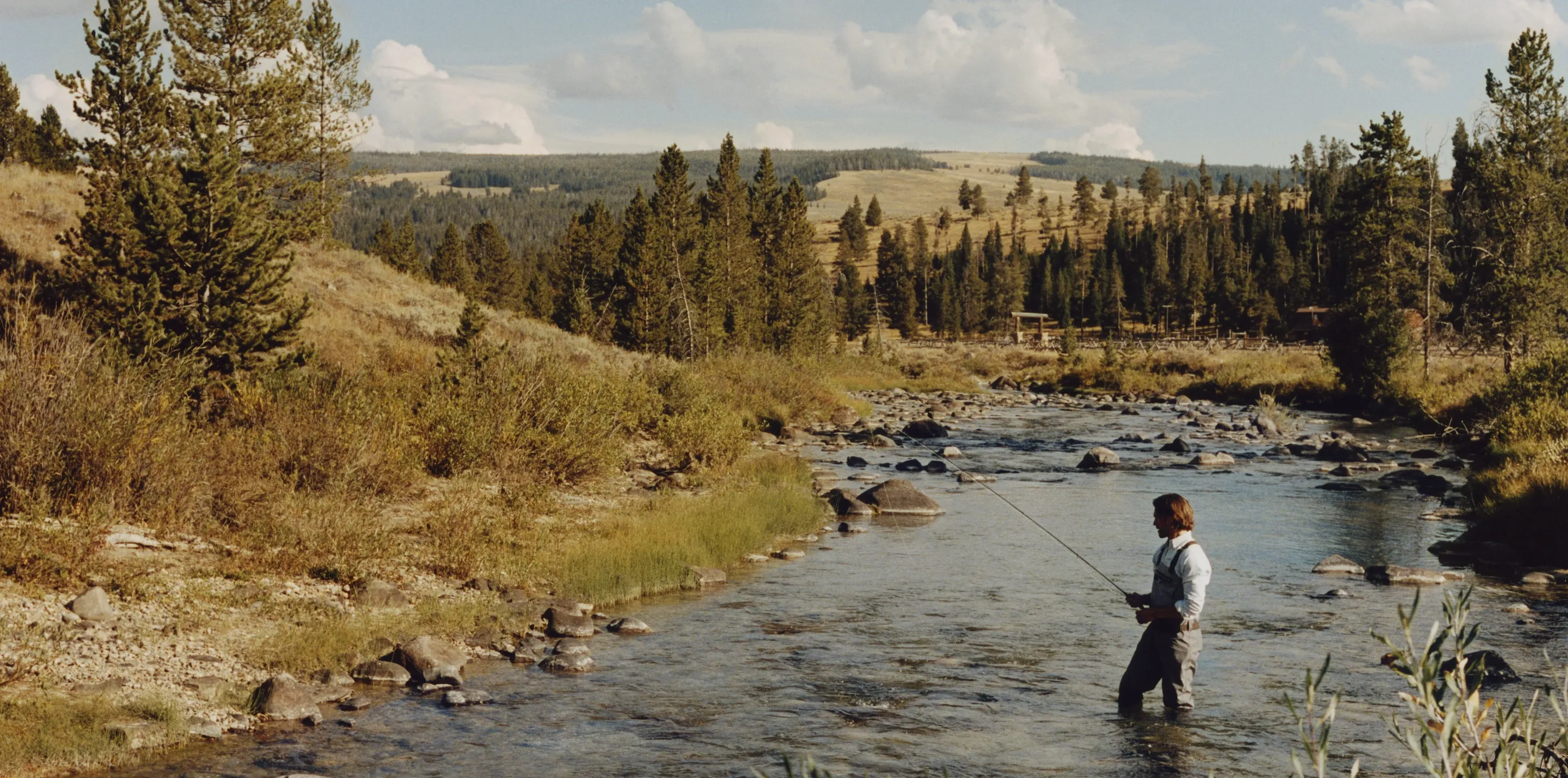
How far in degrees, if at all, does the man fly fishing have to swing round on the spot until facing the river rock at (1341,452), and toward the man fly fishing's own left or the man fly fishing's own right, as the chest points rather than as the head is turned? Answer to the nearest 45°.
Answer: approximately 90° to the man fly fishing's own right

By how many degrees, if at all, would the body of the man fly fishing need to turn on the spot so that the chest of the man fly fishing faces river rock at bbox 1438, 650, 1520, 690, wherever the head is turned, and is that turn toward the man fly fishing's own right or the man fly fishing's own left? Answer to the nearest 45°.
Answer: approximately 135° to the man fly fishing's own right

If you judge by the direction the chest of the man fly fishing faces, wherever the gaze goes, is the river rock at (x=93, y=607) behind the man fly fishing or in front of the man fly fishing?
in front

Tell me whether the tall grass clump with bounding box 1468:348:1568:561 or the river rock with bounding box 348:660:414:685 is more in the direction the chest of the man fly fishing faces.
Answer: the river rock

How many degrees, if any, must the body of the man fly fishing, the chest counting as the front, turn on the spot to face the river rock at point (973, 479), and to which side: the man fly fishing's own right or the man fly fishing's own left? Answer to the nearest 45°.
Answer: approximately 90° to the man fly fishing's own right

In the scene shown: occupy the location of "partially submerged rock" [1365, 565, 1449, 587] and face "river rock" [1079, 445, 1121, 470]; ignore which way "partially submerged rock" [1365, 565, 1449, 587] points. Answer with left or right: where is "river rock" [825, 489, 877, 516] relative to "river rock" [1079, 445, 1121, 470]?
left

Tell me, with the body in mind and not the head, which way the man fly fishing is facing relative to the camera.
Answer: to the viewer's left

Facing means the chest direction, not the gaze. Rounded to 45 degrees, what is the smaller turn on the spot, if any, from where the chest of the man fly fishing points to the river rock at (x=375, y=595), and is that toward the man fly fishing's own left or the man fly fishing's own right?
0° — they already face it

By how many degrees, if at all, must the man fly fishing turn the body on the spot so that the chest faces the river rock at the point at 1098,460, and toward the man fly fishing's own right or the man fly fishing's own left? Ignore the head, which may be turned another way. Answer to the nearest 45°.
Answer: approximately 90° to the man fly fishing's own right

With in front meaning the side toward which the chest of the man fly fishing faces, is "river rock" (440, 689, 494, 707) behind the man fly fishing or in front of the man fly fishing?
in front

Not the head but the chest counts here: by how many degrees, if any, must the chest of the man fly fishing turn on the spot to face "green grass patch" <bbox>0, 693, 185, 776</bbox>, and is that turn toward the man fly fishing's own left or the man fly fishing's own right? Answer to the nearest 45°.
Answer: approximately 45° to the man fly fishing's own left

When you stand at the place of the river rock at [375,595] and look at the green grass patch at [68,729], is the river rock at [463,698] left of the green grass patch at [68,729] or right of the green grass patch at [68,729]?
left

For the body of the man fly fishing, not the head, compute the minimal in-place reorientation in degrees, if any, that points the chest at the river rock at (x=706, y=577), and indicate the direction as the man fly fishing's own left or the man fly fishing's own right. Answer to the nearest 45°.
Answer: approximately 45° to the man fly fishing's own right
